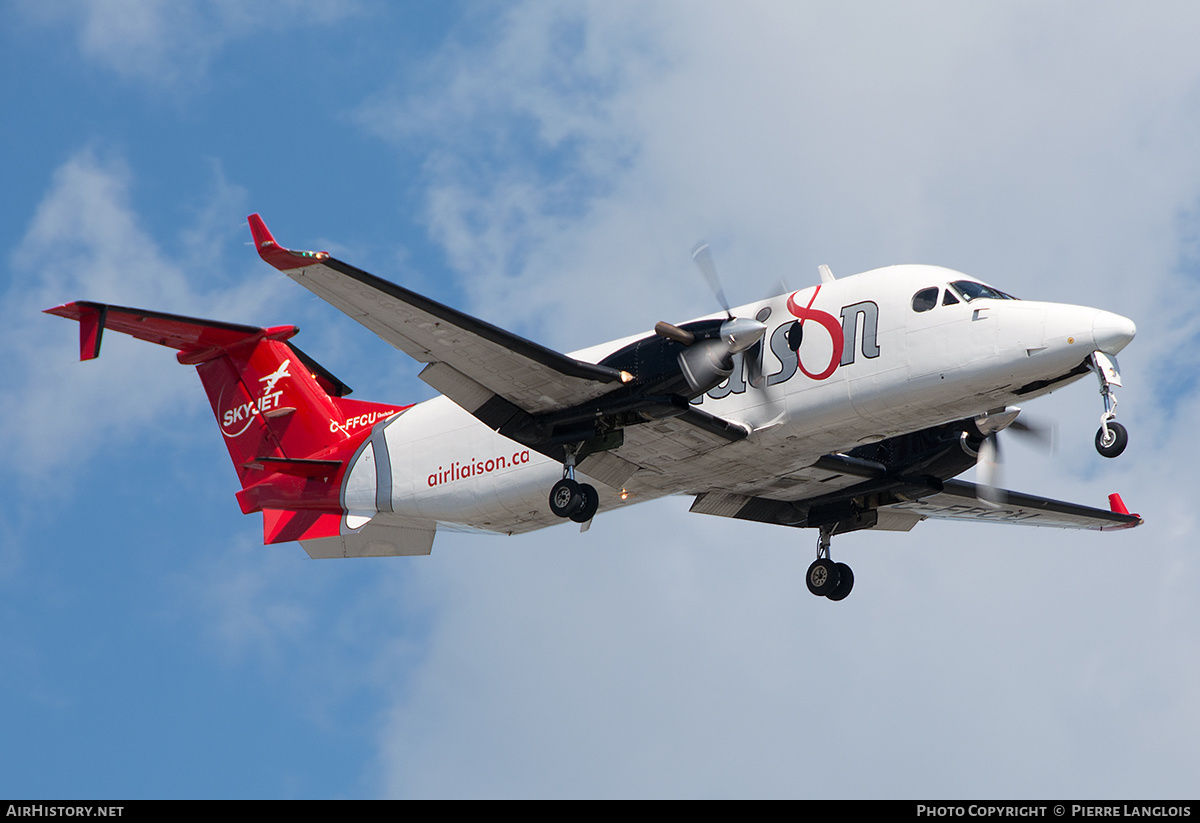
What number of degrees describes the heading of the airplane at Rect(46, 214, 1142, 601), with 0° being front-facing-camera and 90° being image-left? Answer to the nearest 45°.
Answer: approximately 315°
